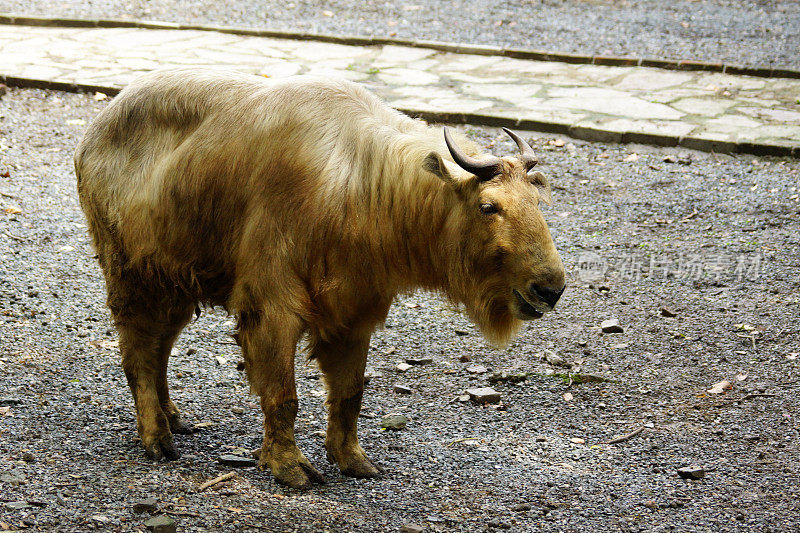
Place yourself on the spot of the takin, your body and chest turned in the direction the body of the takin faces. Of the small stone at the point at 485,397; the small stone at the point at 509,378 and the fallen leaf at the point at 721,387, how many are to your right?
0

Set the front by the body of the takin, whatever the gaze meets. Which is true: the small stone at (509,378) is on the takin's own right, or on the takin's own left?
on the takin's own left

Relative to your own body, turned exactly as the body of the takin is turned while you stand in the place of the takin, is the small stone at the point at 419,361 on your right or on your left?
on your left

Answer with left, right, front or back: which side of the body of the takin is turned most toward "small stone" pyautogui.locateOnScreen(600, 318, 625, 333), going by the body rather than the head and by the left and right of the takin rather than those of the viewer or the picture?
left

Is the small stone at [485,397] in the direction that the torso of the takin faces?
no

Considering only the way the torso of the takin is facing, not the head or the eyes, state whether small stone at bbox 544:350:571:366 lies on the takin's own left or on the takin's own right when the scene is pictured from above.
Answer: on the takin's own left

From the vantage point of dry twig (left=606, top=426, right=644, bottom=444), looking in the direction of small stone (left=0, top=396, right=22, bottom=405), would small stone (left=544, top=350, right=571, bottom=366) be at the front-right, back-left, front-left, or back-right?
front-right

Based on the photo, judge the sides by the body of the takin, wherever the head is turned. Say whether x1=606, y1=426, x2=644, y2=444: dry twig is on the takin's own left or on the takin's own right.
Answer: on the takin's own left
